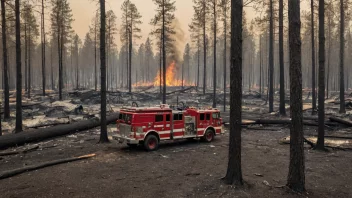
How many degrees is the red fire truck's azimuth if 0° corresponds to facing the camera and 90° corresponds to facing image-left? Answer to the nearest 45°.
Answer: approximately 45°

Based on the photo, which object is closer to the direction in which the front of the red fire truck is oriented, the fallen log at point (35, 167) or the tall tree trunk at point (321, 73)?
the fallen log

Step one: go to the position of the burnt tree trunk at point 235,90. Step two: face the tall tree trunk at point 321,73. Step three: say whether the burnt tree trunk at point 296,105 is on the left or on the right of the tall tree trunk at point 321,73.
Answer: right

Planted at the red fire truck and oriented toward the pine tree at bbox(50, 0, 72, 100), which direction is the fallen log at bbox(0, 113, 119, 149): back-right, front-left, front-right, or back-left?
front-left

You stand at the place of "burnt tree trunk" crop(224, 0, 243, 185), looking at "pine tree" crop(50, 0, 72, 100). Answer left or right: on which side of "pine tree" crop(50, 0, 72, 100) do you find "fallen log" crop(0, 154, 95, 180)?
left

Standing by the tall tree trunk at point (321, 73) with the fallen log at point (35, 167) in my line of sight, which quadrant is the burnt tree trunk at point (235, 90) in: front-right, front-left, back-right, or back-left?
front-left

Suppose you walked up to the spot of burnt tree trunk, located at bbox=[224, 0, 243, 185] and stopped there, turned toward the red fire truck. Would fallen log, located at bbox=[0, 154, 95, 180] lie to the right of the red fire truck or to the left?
left

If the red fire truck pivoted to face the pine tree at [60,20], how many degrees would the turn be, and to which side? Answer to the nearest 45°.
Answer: approximately 90° to its right

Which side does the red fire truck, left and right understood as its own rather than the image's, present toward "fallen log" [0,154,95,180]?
front

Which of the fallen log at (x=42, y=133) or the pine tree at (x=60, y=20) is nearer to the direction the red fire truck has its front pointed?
the fallen log

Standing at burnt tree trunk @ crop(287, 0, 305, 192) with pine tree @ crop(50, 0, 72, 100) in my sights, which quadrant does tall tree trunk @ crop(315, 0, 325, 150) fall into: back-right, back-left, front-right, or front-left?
front-right

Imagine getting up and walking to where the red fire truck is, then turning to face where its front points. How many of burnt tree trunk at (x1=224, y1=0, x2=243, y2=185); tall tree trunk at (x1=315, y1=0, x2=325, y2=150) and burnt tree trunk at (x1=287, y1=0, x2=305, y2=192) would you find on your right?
0

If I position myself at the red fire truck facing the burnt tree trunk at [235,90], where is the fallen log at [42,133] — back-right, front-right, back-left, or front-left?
back-right

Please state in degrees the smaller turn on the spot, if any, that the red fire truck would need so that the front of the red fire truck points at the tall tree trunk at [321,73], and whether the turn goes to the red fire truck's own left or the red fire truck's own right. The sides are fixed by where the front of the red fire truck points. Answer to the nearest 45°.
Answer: approximately 135° to the red fire truck's own left
